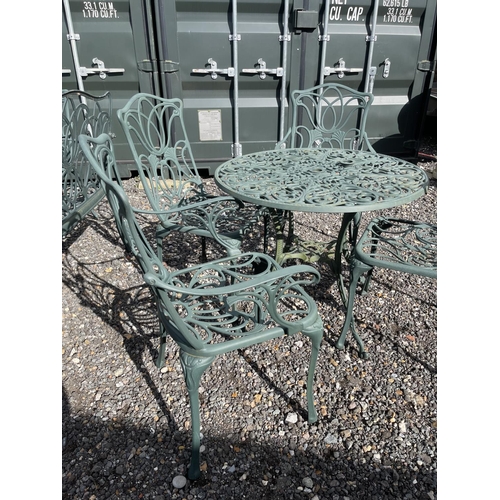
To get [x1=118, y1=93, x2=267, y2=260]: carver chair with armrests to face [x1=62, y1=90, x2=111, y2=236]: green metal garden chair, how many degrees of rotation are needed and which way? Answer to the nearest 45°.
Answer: approximately 180°

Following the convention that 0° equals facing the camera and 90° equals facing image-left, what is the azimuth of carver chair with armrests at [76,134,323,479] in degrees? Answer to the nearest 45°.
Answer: approximately 225°

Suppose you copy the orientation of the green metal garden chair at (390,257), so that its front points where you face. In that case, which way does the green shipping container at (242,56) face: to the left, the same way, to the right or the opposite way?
to the left

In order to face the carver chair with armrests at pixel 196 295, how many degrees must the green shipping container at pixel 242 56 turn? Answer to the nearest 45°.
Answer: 0° — it already faces it

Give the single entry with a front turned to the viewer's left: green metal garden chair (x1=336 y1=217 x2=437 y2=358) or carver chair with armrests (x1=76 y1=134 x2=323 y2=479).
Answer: the green metal garden chair

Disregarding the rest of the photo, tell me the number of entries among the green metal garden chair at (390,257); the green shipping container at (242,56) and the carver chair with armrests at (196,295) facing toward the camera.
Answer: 1

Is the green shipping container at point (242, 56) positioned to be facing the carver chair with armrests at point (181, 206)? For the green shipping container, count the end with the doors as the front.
yes

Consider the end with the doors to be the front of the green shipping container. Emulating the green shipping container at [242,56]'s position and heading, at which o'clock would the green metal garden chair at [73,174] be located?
The green metal garden chair is roughly at 1 o'clock from the green shipping container.

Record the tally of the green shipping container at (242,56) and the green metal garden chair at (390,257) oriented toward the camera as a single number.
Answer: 1

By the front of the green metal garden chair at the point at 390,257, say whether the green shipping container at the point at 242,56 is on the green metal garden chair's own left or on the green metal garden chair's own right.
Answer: on the green metal garden chair's own right

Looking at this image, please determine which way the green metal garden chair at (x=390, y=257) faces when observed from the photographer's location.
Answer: facing to the left of the viewer

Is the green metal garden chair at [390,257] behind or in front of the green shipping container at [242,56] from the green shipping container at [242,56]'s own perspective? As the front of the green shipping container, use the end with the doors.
in front

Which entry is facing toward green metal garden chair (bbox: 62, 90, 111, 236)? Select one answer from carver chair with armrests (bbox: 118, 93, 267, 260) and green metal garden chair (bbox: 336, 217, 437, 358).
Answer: green metal garden chair (bbox: 336, 217, 437, 358)

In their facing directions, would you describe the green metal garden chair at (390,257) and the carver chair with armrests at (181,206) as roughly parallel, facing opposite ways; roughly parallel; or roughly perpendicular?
roughly parallel, facing opposite ways

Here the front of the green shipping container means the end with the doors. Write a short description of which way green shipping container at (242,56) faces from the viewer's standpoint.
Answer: facing the viewer

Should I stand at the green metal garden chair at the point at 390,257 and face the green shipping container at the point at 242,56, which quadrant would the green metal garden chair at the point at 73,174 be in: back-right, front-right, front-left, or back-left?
front-left
